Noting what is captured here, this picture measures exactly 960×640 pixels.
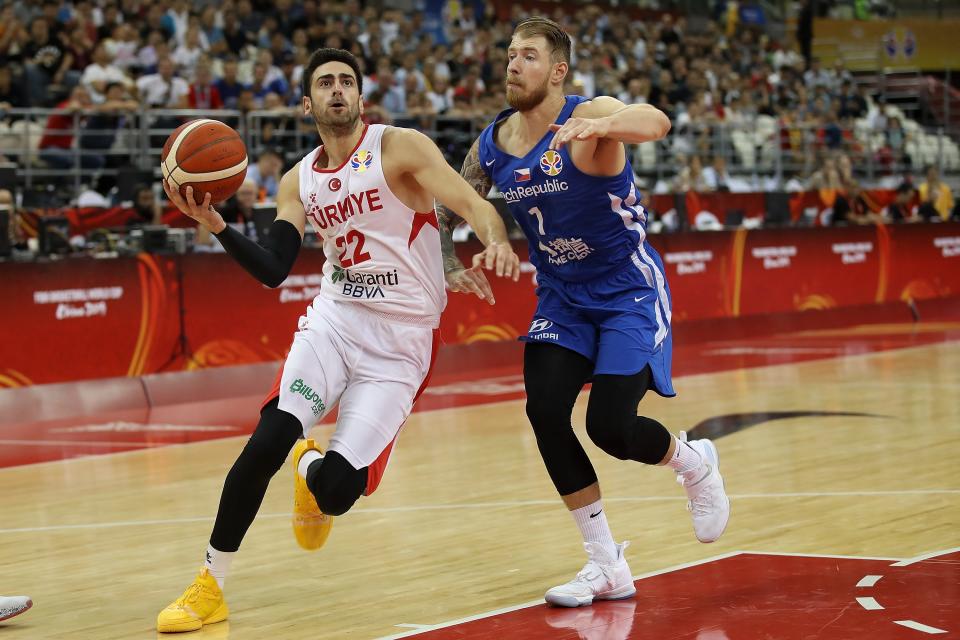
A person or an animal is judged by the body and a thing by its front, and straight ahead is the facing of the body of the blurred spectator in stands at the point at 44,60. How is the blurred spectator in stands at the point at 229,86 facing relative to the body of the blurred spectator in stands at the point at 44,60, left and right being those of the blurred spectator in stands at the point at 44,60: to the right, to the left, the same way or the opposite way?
the same way

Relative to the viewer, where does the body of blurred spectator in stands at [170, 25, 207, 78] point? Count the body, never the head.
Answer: toward the camera

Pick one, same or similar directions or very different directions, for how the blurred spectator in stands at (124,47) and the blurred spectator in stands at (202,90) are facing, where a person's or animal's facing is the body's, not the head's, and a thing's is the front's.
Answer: same or similar directions

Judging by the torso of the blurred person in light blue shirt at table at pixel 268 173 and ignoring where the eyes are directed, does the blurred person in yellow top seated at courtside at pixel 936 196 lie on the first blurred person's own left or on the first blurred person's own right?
on the first blurred person's own left

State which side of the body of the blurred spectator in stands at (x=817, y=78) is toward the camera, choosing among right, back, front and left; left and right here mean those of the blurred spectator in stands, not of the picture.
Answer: front

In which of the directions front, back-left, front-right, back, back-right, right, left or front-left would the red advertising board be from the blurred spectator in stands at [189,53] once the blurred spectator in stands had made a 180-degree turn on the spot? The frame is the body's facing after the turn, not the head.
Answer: back

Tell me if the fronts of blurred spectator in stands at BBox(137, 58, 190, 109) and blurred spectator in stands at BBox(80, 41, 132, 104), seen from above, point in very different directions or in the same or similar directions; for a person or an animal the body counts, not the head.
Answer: same or similar directions

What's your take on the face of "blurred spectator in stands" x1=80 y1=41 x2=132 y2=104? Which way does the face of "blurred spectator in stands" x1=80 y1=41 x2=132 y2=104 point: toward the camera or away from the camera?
toward the camera

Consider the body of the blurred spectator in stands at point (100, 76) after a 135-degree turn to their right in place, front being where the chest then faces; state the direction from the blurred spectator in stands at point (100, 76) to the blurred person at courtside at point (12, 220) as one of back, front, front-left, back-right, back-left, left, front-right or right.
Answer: back-left

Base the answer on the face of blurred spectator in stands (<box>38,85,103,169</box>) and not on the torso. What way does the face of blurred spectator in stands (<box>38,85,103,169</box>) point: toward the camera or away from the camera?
toward the camera

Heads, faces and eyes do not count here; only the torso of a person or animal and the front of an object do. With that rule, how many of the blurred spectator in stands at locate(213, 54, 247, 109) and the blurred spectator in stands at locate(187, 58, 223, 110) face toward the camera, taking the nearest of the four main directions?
2

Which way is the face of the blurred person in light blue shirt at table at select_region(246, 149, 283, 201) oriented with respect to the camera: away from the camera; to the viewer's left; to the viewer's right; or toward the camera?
toward the camera

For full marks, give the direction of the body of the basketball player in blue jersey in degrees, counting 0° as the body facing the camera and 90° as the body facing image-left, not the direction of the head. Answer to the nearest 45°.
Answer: approximately 45°

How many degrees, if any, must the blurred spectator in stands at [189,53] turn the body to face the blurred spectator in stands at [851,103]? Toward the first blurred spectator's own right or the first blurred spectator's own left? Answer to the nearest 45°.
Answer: approximately 135° to the first blurred spectator's own left

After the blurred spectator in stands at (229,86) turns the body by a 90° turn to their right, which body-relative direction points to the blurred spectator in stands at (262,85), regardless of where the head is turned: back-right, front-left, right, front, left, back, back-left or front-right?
back-right

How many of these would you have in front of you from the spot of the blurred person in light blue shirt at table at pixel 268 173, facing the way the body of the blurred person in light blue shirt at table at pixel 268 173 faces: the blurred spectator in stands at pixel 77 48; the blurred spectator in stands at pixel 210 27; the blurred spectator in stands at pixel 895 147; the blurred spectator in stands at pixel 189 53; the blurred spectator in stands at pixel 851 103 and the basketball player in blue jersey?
1

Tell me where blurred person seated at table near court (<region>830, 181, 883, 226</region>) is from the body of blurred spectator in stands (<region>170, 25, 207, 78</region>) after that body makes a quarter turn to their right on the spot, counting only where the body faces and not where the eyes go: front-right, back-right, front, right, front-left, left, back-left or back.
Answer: back

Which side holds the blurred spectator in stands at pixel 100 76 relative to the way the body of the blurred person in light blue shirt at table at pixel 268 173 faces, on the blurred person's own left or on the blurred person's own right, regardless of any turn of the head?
on the blurred person's own right

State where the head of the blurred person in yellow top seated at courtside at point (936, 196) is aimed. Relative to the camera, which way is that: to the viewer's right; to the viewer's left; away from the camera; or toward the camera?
toward the camera

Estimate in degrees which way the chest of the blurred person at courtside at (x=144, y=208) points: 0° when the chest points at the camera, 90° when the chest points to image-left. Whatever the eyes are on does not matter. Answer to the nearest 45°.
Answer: approximately 0°

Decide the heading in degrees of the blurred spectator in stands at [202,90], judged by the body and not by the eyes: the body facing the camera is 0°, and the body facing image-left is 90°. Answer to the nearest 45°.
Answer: approximately 0°

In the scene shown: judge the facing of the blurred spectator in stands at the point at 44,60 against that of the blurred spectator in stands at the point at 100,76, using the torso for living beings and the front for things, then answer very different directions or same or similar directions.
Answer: same or similar directions
